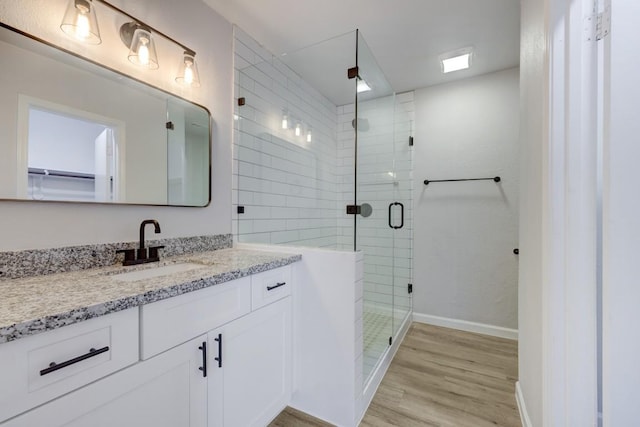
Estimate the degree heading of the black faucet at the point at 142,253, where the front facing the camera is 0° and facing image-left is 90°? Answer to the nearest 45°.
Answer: approximately 315°

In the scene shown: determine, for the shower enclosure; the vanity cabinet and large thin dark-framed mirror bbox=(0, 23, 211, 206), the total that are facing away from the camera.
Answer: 0

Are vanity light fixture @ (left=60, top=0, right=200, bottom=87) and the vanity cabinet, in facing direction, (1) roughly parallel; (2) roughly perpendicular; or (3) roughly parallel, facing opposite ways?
roughly parallel

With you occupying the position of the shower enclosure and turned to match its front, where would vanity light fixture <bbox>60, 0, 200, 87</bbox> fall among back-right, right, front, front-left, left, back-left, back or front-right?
right

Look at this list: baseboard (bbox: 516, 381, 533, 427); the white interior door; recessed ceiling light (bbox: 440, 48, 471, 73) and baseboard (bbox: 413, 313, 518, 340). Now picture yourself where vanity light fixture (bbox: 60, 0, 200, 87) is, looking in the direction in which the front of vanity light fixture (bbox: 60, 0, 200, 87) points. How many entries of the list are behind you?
0

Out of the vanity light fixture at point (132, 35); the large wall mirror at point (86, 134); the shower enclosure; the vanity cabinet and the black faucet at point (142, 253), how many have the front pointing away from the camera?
0

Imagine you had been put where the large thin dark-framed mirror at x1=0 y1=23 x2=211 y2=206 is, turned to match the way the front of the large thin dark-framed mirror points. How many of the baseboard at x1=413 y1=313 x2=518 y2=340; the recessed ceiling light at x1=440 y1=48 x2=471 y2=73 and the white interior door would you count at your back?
0

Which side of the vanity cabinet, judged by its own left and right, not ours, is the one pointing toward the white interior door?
front

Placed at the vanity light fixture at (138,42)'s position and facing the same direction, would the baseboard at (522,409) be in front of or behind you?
in front

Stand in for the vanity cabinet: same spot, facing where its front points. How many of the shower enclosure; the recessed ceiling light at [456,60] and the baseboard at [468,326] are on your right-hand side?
0

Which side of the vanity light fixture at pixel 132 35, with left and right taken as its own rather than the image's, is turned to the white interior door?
front

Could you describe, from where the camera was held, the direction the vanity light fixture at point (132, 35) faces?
facing the viewer and to the right of the viewer

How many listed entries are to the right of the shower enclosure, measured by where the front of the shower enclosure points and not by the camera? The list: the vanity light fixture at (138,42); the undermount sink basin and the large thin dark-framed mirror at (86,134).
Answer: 3

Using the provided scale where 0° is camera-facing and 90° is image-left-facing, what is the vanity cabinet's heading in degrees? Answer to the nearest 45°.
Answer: approximately 315°

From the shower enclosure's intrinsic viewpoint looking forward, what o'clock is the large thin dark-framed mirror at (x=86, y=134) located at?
The large thin dark-framed mirror is roughly at 3 o'clock from the shower enclosure.
